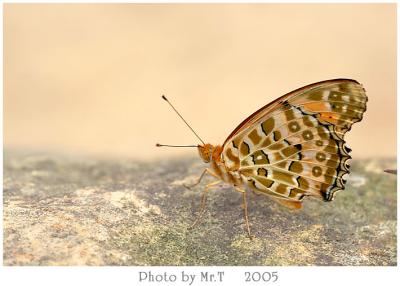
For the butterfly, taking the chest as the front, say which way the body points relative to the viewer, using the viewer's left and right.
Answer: facing to the left of the viewer
